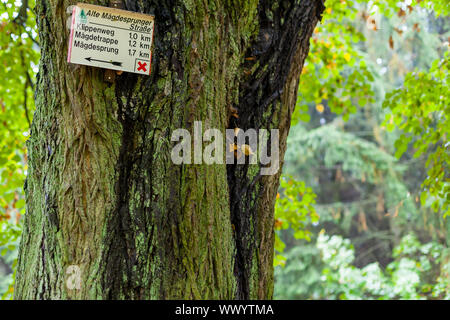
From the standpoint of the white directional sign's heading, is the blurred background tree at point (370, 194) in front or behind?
behind

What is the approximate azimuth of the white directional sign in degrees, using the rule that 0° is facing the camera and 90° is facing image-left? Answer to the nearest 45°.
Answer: approximately 0°
